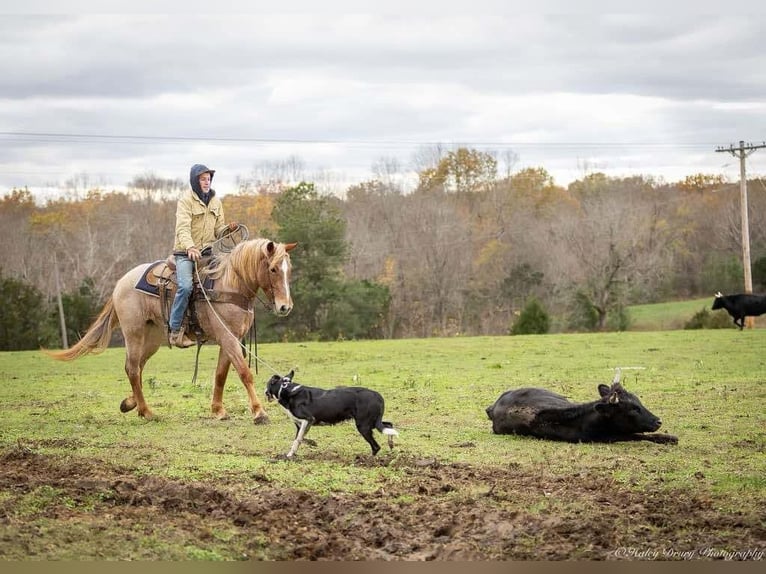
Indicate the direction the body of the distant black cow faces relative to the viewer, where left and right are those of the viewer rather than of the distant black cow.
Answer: facing to the left of the viewer

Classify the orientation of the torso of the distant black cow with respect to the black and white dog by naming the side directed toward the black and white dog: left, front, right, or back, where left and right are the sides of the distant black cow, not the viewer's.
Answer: left

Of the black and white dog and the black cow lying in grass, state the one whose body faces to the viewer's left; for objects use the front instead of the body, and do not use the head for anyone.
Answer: the black and white dog

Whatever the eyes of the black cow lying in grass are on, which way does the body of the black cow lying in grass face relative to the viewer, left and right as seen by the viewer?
facing to the right of the viewer

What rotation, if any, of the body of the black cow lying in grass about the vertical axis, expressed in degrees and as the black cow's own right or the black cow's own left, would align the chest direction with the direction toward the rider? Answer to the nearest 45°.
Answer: approximately 180°

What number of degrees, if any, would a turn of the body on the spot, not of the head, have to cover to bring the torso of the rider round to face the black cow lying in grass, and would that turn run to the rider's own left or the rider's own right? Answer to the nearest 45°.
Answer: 0° — they already face it

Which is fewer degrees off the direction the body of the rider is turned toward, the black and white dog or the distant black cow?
the black and white dog

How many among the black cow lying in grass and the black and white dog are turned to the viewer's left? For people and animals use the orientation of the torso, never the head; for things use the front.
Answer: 1

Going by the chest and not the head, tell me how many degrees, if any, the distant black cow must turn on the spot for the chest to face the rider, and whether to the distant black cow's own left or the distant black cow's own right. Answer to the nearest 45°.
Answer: approximately 90° to the distant black cow's own left

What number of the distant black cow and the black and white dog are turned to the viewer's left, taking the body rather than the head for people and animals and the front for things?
2

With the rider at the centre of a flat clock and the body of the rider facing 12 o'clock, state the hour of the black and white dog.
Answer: The black and white dog is roughly at 1 o'clock from the rider.

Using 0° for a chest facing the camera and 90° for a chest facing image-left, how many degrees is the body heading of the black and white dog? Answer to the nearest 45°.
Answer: approximately 90°

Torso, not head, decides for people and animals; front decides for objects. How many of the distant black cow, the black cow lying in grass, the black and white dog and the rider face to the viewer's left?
2

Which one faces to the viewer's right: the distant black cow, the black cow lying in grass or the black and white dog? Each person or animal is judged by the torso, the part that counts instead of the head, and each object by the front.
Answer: the black cow lying in grass
